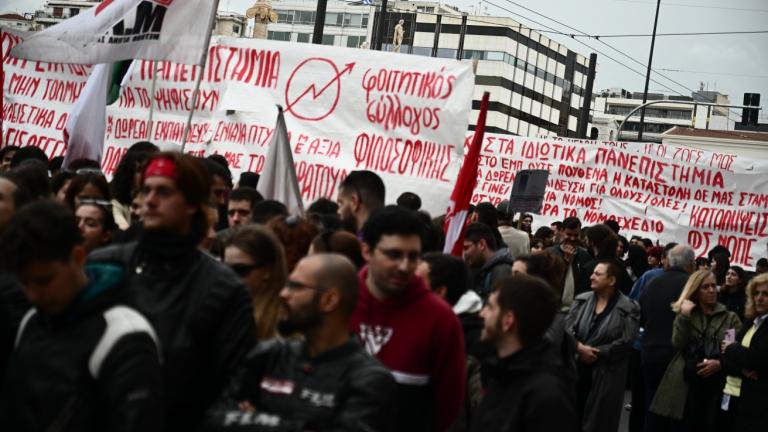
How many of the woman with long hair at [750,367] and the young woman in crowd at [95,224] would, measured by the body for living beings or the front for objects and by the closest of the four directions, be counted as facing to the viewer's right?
0

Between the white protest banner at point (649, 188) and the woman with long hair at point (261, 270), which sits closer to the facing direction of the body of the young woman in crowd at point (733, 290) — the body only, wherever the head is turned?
the woman with long hair

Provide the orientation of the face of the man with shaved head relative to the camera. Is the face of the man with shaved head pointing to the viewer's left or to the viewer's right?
to the viewer's left

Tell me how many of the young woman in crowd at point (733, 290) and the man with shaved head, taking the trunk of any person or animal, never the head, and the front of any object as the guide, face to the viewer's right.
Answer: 0

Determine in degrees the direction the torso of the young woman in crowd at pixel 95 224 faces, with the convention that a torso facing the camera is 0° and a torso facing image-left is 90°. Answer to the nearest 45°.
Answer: approximately 45°

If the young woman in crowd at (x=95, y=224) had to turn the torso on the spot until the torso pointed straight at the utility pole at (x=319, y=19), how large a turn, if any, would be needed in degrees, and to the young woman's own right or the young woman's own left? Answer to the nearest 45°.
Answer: approximately 135° to the young woman's own right

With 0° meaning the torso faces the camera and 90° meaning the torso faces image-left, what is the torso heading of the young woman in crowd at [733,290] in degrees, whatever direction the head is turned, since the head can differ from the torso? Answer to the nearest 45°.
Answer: approximately 45°

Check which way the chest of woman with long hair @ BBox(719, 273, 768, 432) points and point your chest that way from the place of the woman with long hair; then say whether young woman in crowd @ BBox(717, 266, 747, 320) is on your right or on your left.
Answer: on your right
